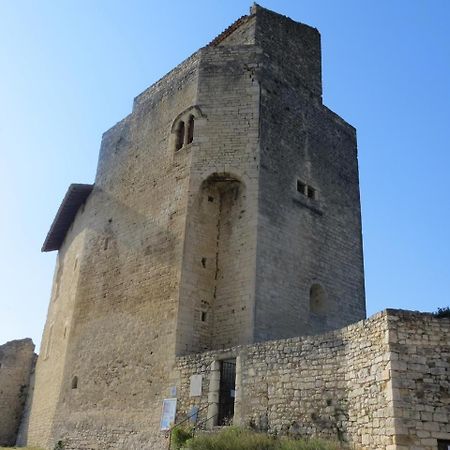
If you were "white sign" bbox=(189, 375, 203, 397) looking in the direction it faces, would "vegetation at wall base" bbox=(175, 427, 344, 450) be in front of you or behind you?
in front

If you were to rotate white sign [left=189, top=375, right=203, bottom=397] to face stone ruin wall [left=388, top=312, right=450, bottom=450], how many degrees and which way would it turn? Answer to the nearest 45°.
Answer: approximately 45° to its left

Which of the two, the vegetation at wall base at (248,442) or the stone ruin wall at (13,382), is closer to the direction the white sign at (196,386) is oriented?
the vegetation at wall base

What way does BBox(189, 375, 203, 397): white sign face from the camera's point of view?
toward the camera

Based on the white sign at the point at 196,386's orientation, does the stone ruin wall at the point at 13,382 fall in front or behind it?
behind
